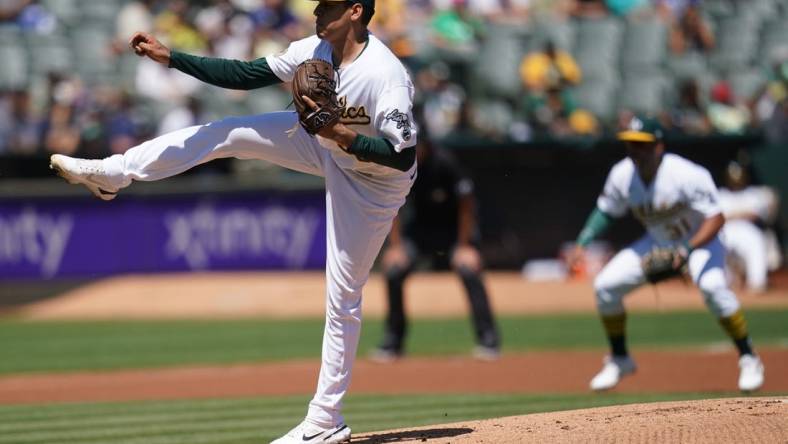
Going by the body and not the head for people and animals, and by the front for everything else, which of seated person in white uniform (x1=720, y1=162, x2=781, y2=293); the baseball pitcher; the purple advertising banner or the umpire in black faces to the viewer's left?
the baseball pitcher

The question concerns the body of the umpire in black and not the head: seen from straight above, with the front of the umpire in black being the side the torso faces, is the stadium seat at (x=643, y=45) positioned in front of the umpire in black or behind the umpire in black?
behind

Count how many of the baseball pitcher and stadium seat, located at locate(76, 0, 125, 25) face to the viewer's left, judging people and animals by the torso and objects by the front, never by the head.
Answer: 1

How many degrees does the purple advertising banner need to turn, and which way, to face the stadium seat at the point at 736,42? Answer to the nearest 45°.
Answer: approximately 90° to its left

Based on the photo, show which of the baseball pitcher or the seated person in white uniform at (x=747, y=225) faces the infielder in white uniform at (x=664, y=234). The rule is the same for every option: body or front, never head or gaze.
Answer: the seated person in white uniform at (x=747, y=225)

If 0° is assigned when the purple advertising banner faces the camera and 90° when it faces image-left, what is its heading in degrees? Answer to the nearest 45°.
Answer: approximately 0°

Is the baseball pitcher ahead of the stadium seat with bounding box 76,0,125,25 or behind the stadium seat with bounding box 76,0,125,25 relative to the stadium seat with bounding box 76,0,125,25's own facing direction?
ahead

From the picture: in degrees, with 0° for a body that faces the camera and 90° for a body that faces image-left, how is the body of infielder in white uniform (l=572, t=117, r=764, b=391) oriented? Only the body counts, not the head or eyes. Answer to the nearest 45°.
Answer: approximately 45°
